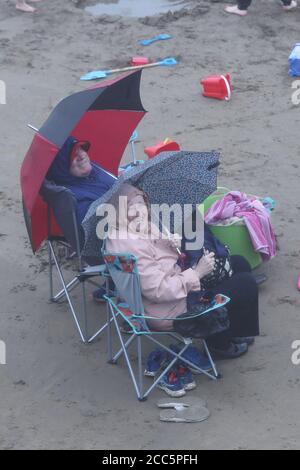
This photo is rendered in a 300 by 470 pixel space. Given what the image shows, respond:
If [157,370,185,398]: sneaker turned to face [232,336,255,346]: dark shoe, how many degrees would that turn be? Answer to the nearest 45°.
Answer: approximately 90° to its left

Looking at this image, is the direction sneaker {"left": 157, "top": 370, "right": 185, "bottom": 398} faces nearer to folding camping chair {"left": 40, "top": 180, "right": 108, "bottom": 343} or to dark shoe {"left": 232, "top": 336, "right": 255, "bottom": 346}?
the dark shoe

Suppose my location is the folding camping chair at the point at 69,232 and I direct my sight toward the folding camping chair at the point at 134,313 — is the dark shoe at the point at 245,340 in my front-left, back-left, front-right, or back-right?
front-left

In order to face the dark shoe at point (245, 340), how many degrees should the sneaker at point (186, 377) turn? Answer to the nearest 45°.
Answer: approximately 90° to its left

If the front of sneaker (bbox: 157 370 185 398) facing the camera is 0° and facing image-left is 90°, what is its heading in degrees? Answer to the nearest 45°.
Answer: approximately 315°

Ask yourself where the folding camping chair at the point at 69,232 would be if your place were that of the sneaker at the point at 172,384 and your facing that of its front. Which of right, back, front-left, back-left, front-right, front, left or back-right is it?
back

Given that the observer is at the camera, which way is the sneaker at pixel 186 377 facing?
facing the viewer and to the right of the viewer

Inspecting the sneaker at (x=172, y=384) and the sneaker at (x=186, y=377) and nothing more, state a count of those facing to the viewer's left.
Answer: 0

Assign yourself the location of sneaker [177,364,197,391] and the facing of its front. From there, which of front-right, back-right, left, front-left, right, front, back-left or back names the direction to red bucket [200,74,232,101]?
back-left

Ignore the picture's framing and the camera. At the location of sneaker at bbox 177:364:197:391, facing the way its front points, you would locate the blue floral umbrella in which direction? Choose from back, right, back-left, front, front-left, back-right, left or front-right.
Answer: back-left

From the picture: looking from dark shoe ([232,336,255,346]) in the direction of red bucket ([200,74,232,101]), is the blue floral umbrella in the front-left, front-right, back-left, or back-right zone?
front-left
